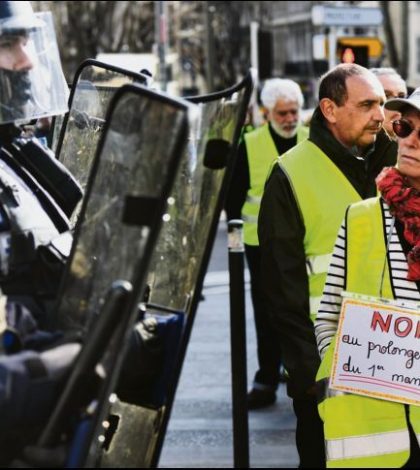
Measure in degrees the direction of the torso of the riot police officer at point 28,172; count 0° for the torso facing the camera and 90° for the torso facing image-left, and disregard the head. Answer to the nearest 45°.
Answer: approximately 270°

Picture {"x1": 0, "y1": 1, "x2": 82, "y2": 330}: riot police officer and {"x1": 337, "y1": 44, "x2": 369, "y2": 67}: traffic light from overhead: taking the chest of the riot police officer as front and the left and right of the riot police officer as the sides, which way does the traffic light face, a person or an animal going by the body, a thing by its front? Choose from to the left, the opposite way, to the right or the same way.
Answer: to the right

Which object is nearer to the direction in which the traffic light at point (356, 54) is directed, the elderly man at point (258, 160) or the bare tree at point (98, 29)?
the elderly man

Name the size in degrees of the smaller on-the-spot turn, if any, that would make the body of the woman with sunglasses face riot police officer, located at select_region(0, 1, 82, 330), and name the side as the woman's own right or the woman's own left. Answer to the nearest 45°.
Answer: approximately 45° to the woman's own right

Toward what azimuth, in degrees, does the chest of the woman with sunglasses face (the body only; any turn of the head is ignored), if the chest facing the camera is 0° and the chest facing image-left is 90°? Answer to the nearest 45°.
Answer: approximately 0°

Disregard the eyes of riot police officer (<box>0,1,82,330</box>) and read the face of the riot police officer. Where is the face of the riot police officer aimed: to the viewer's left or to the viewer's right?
to the viewer's right

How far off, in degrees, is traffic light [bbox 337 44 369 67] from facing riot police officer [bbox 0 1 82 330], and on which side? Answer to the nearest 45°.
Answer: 0° — it already faces them

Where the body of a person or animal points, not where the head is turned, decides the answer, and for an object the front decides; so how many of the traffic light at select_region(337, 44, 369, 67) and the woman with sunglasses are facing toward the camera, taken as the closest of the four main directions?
2
